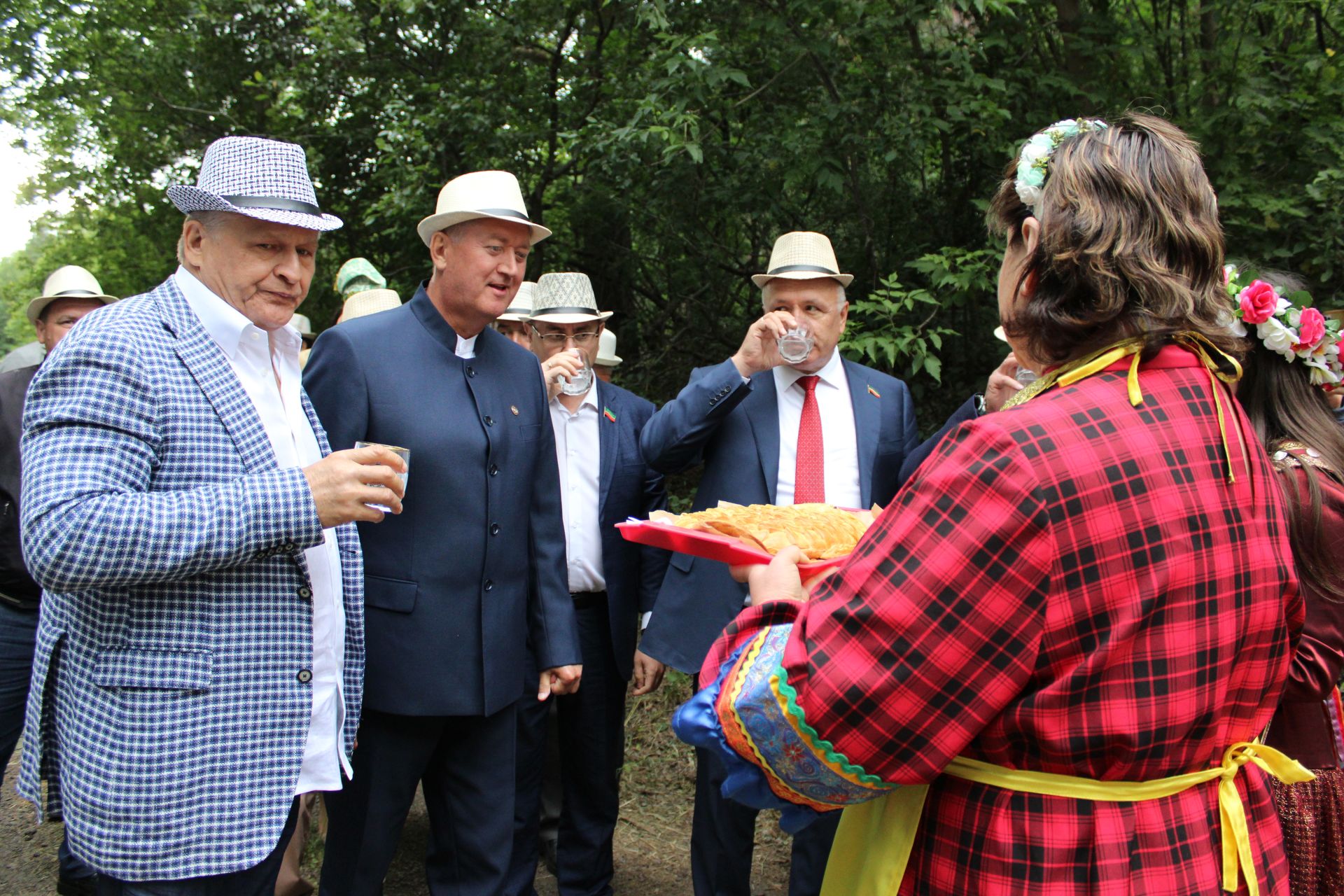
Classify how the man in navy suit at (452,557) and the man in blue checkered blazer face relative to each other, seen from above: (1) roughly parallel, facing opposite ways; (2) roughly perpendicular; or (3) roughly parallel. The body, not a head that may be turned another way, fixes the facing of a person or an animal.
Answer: roughly parallel

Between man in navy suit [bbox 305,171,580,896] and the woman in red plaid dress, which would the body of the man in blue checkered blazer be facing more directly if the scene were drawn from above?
the woman in red plaid dress

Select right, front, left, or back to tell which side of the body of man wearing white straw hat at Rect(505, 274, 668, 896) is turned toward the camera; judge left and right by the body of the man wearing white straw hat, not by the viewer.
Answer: front

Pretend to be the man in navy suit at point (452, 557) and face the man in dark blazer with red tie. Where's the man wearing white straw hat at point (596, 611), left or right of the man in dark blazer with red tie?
left

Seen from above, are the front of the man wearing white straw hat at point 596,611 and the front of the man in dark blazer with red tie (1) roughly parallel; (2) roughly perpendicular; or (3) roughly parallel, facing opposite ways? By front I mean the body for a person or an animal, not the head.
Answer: roughly parallel

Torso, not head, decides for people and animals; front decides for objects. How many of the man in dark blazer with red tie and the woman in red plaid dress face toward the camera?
1

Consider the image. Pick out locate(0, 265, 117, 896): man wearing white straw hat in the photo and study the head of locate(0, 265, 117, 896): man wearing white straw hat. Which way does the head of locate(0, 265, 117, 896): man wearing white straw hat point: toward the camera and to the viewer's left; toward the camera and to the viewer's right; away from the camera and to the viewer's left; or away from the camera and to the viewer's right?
toward the camera and to the viewer's right

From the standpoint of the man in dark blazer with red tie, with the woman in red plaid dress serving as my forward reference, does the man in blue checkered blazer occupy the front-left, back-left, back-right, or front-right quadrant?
front-right

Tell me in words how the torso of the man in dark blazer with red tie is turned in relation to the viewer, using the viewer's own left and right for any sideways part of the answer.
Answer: facing the viewer

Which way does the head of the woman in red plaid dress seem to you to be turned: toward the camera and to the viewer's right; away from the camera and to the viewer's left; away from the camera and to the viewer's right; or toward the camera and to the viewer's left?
away from the camera and to the viewer's left

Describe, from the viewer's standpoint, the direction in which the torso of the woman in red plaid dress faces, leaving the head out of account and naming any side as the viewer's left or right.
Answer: facing away from the viewer and to the left of the viewer

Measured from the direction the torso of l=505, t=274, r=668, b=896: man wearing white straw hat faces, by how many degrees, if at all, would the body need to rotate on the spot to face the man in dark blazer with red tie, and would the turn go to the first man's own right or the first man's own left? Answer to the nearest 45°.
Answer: approximately 45° to the first man's own left

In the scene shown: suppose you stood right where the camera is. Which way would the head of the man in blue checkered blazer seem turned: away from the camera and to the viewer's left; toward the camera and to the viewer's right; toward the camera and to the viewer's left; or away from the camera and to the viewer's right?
toward the camera and to the viewer's right

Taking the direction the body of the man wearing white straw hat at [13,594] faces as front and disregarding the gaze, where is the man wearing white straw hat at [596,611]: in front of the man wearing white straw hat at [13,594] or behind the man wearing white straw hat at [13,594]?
in front

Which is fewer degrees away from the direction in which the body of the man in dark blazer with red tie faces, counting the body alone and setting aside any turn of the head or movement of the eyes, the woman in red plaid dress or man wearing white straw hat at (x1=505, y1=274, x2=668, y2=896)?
the woman in red plaid dress

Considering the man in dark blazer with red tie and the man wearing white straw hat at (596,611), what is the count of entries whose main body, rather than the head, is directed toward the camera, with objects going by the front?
2
